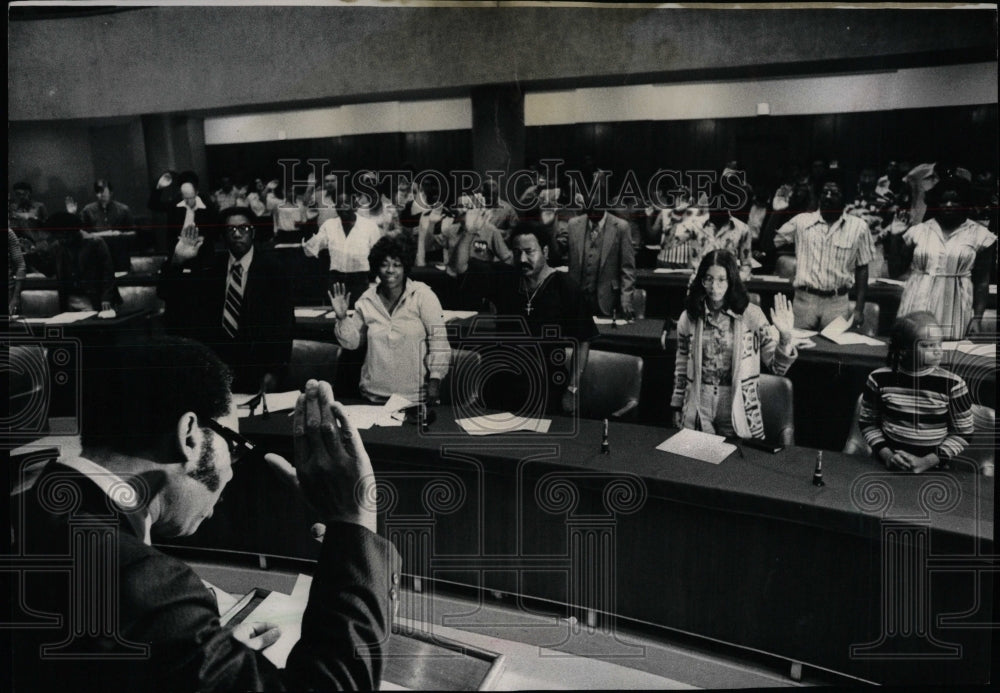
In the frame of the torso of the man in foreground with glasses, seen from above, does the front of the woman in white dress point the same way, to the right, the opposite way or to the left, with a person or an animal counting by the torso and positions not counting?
the opposite way

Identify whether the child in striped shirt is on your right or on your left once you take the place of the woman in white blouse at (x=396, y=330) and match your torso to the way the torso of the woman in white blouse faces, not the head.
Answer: on your left

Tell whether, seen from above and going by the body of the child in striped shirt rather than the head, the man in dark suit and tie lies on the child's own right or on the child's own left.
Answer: on the child's own right

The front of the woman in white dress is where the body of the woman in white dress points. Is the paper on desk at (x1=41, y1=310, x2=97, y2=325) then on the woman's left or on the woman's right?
on the woman's right

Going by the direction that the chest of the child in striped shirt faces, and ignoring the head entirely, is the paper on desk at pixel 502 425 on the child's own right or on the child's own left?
on the child's own right

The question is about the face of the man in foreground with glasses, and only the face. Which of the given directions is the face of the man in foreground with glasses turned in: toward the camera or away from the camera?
away from the camera

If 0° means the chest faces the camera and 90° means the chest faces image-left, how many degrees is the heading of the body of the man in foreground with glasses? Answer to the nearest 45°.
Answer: approximately 225°

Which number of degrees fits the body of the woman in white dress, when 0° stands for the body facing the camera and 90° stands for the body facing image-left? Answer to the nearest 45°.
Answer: approximately 0°

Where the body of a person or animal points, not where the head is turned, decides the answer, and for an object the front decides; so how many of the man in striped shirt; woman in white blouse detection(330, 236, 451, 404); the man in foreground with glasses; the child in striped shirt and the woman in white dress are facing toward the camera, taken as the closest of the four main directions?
4
